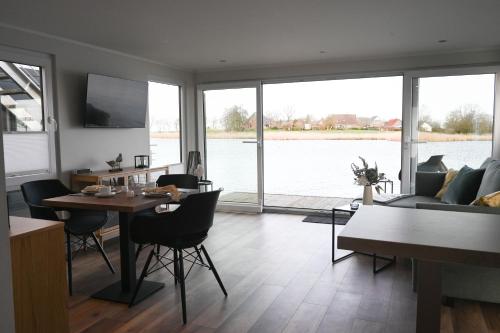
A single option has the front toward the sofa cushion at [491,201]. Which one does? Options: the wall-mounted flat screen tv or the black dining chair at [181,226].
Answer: the wall-mounted flat screen tv

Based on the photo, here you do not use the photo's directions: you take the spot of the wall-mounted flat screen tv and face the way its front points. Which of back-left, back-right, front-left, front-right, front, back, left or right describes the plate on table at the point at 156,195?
front-right

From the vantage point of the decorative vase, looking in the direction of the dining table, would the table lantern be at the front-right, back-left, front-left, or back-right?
front-right

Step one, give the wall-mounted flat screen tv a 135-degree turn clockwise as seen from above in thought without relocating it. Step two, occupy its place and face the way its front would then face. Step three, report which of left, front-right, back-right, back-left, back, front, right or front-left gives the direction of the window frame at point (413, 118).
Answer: back

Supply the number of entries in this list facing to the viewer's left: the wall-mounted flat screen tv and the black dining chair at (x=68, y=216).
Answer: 0

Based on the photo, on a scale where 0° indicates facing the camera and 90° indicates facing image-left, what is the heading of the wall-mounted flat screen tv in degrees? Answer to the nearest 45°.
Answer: approximately 315°

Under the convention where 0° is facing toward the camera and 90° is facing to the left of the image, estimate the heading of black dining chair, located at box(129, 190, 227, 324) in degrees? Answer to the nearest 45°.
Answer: approximately 135°

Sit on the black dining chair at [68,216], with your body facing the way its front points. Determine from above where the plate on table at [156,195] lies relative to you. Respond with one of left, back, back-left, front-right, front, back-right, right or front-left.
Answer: front

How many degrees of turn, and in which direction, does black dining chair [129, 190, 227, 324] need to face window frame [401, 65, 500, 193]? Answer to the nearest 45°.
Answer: approximately 90° to its right

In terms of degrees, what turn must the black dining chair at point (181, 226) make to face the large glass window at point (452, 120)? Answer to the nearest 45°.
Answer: approximately 90° to its right

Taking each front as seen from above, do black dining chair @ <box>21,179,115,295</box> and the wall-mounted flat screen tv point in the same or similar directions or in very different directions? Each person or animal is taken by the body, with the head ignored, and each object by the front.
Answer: same or similar directions

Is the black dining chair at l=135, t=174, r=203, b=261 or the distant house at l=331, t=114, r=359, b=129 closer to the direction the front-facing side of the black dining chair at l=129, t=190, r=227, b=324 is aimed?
the black dining chair

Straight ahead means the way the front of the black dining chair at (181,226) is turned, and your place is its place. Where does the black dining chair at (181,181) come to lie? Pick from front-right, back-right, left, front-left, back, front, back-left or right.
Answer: front-right

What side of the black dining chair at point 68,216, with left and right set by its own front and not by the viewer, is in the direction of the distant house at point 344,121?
left
